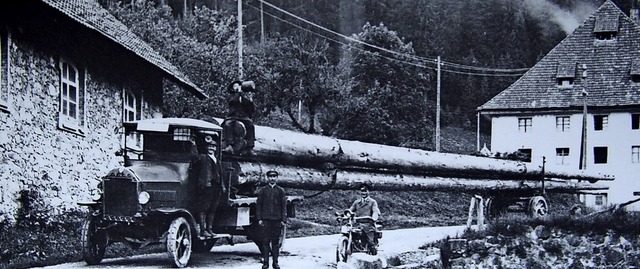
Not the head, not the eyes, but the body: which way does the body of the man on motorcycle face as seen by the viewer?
toward the camera

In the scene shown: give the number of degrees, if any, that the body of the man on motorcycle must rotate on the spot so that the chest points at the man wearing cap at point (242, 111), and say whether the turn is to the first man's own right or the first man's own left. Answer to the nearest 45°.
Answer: approximately 90° to the first man's own right

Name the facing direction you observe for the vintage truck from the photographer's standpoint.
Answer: facing the viewer and to the left of the viewer

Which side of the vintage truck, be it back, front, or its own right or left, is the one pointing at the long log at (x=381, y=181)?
back

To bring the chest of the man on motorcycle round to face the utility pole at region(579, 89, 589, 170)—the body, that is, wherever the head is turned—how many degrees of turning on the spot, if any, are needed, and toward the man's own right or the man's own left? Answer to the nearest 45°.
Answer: approximately 135° to the man's own left

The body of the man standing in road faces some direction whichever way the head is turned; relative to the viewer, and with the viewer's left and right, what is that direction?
facing the viewer

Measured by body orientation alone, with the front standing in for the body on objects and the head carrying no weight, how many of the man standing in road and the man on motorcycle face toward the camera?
2

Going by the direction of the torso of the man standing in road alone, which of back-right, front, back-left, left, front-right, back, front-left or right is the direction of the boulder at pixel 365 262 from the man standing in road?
left

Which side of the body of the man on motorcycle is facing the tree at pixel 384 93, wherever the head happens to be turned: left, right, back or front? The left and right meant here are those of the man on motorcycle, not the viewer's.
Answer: back

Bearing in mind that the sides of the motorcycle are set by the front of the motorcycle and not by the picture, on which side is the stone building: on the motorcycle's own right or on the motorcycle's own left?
on the motorcycle's own right

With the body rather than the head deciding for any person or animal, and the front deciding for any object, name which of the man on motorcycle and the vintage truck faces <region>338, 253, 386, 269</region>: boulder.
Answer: the man on motorcycle
